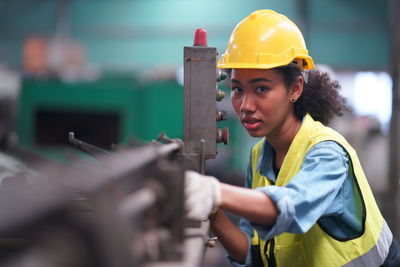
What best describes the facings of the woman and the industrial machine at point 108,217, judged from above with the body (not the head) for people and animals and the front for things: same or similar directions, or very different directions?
very different directions

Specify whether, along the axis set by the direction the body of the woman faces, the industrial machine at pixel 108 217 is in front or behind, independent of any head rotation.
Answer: in front

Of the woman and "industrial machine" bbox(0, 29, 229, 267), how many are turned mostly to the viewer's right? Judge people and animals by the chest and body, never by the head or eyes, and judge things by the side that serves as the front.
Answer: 1

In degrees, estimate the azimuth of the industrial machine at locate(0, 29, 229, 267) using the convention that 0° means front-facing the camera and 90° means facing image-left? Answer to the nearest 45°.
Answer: approximately 270°

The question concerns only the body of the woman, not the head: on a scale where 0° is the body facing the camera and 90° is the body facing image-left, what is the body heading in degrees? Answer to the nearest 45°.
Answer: approximately 45°

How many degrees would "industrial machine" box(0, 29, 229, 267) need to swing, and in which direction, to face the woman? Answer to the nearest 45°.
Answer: approximately 45° to its left
